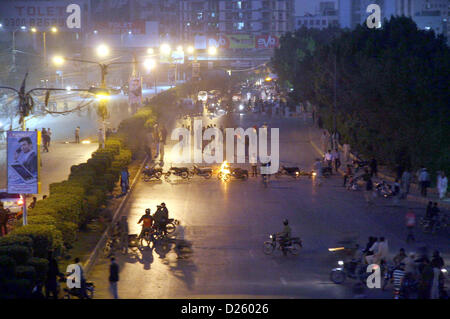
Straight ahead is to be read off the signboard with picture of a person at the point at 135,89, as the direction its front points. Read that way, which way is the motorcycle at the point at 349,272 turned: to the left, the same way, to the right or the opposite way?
to the right

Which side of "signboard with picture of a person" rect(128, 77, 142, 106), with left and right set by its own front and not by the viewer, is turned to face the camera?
front

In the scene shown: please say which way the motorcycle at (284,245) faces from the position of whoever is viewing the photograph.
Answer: facing to the left of the viewer

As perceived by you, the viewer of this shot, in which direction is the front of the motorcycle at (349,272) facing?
facing to the left of the viewer

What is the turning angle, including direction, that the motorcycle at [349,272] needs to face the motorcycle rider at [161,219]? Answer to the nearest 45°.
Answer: approximately 45° to its right

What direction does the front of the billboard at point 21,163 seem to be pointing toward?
toward the camera

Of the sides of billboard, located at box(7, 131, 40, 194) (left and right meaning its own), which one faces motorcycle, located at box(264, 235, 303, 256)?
left
